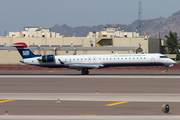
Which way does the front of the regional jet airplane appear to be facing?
to the viewer's right
